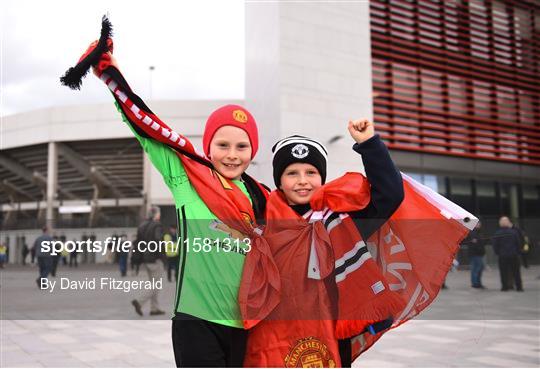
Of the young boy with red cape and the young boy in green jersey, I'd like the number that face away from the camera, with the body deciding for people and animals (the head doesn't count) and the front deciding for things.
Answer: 0

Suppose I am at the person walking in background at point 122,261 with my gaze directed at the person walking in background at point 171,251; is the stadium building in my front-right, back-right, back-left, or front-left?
front-left

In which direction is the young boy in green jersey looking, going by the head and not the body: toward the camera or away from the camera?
toward the camera

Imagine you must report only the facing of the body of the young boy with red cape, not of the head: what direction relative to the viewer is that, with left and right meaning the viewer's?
facing the viewer

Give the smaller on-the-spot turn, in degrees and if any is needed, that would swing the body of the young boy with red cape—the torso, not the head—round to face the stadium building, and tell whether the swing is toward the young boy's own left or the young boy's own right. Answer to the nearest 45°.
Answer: approximately 180°

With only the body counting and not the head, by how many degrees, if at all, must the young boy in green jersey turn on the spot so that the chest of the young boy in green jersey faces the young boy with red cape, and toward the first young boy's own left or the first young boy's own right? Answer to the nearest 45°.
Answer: approximately 45° to the first young boy's own left

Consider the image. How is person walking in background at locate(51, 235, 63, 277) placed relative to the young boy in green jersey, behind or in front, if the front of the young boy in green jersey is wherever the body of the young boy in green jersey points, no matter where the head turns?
behind

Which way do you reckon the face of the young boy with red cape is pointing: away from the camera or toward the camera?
toward the camera

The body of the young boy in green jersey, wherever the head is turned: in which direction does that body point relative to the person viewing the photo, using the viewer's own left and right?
facing the viewer and to the right of the viewer

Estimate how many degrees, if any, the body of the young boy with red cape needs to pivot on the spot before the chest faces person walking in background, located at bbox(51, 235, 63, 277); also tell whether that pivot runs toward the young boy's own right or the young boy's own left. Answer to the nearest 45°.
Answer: approximately 90° to the young boy's own right
